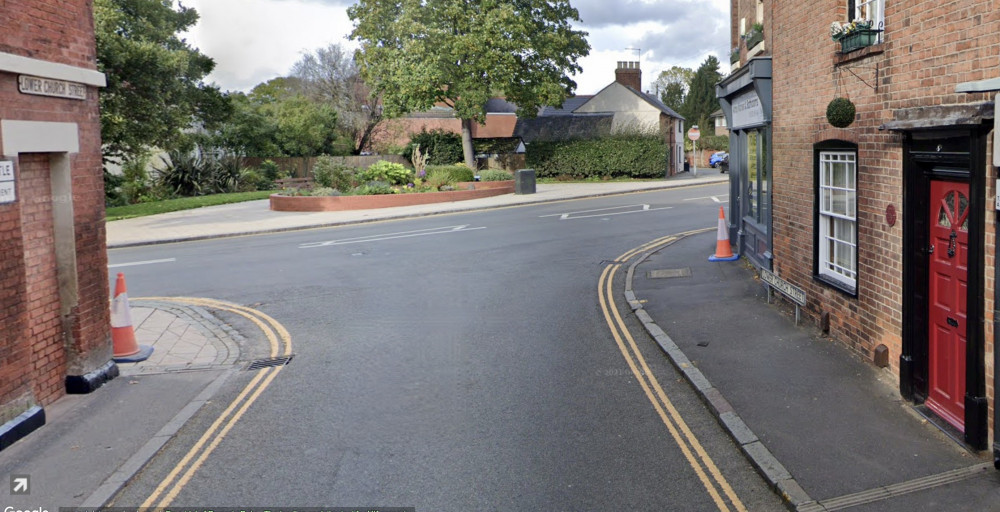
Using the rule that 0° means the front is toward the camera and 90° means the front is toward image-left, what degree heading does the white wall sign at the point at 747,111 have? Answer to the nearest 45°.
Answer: approximately 45°

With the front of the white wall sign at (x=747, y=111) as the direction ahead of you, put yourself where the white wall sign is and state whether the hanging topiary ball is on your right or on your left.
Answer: on your left

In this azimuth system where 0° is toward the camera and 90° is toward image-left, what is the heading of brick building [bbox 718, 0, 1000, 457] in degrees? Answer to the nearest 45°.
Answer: approximately 45°

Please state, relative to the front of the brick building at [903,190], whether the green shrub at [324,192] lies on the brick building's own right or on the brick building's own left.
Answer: on the brick building's own right
